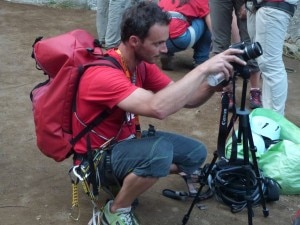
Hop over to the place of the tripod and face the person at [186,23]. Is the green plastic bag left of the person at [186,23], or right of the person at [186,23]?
right

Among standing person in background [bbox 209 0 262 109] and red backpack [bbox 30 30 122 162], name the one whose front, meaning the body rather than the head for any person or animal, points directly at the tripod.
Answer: the standing person in background

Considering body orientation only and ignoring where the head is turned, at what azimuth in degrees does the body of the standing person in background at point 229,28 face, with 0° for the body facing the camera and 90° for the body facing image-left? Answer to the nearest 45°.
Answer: approximately 0°

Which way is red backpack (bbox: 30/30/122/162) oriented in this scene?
to the viewer's left

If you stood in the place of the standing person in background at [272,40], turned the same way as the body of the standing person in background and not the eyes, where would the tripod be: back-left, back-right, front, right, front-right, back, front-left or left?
left

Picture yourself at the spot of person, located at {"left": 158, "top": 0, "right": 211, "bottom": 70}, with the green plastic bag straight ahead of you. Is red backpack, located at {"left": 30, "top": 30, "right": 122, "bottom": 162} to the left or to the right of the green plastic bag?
right
